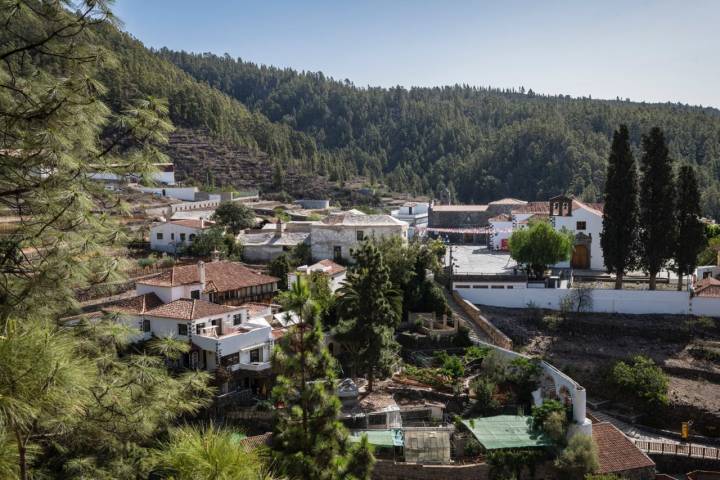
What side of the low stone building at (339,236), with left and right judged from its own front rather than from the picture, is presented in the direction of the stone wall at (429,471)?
front

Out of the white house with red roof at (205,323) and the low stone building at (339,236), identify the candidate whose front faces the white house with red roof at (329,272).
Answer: the low stone building

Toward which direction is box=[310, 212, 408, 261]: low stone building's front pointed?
toward the camera

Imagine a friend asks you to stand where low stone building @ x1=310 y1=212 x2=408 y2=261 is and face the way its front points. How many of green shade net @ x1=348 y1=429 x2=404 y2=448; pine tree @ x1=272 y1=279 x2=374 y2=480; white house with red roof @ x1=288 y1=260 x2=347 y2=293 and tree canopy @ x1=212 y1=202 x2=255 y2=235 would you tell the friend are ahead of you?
3

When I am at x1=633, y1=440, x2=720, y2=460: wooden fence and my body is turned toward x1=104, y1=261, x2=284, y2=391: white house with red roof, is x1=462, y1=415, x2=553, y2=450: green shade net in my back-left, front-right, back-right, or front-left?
front-left

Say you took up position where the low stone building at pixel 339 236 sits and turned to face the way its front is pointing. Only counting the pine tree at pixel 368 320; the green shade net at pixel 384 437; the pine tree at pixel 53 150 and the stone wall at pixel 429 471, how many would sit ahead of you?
4

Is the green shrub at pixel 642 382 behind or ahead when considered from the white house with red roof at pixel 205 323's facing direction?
ahead

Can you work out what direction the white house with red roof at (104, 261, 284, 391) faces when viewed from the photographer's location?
facing the viewer and to the right of the viewer

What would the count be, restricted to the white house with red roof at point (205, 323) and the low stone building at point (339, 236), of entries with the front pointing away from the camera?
0

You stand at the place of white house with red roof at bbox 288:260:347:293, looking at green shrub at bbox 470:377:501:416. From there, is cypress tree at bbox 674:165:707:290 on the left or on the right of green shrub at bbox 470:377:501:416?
left

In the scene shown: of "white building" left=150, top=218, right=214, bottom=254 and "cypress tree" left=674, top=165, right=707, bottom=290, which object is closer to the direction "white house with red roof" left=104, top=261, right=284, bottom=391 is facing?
the cypress tree

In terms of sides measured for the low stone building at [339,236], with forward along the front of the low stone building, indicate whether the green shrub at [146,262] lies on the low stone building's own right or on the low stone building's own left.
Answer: on the low stone building's own right

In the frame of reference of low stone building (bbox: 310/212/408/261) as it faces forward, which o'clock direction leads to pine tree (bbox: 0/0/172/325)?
The pine tree is roughly at 12 o'clock from the low stone building.

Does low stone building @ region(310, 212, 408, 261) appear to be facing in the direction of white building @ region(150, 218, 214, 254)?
no

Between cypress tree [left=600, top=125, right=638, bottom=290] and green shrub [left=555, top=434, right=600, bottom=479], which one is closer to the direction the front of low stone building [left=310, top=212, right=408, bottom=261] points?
the green shrub

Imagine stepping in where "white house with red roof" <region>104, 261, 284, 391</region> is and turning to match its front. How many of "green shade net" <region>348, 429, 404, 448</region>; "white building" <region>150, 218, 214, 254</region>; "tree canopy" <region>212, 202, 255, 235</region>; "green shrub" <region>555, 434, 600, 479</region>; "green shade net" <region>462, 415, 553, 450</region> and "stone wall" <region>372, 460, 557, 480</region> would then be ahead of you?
4

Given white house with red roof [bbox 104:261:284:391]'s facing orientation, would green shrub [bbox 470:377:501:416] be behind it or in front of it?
in front

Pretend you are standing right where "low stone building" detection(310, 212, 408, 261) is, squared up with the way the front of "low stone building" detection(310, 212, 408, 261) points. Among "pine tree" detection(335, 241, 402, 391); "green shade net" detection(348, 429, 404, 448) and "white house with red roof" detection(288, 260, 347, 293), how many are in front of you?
3

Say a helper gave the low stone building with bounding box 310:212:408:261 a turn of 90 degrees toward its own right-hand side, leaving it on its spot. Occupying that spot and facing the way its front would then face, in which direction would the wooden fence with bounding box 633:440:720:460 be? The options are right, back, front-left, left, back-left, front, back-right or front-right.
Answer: back-left

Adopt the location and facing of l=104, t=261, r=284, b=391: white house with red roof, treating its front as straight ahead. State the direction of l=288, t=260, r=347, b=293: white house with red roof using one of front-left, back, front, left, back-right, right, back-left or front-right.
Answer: left

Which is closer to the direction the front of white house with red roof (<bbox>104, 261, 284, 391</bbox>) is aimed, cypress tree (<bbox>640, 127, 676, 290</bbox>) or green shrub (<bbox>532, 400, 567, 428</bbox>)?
the green shrub
